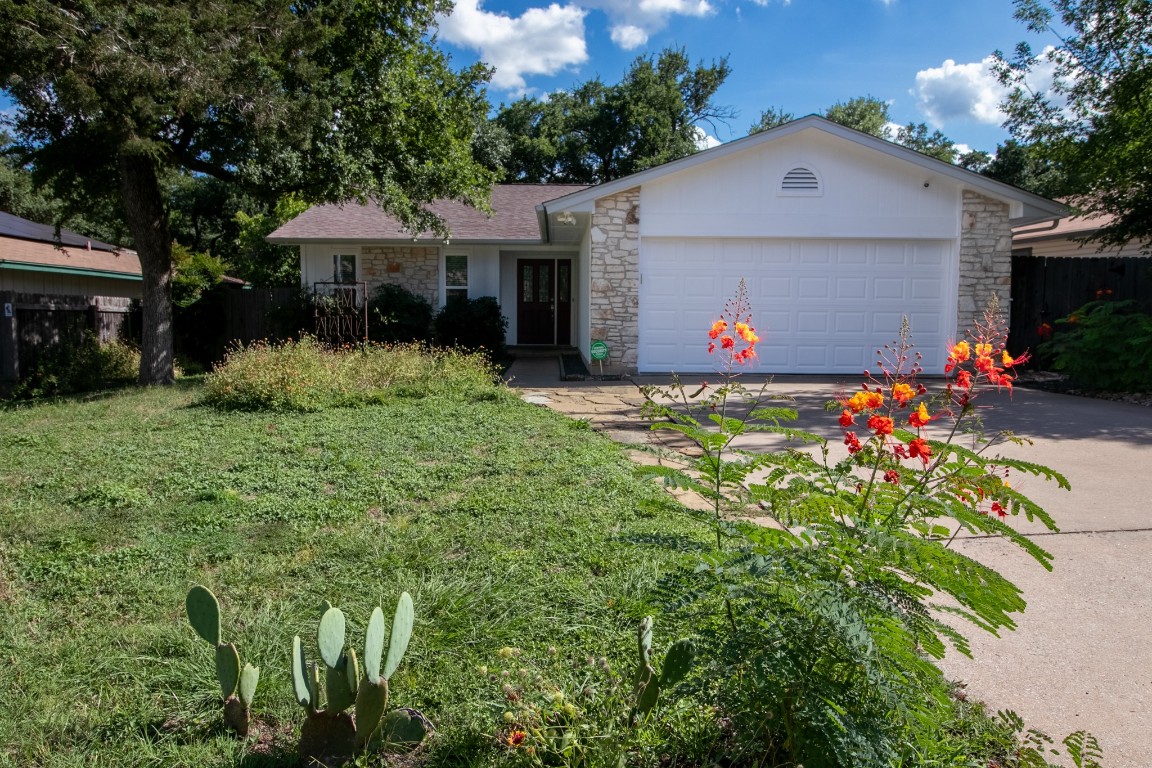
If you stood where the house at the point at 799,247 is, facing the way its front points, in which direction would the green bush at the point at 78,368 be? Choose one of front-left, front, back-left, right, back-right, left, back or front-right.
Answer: right

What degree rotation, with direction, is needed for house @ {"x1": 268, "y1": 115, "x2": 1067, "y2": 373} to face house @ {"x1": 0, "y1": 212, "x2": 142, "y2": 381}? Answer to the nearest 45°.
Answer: approximately 90° to its right

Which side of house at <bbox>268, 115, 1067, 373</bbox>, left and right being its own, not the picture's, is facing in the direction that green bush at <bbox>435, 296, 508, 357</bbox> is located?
right

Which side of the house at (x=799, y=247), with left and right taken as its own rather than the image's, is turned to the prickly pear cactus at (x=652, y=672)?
front

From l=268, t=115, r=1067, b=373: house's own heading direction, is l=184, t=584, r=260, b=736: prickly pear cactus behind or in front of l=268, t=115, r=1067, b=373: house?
in front

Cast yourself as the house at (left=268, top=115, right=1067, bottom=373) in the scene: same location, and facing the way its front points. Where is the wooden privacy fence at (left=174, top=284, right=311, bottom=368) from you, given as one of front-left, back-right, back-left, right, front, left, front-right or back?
right

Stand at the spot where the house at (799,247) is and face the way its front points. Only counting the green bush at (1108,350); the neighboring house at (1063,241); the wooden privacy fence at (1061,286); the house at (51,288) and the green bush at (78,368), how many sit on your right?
2

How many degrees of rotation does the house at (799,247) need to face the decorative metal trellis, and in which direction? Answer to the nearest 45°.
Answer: approximately 90° to its right

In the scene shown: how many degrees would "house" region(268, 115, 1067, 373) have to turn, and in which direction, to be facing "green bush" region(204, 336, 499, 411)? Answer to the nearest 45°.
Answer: approximately 45° to its right

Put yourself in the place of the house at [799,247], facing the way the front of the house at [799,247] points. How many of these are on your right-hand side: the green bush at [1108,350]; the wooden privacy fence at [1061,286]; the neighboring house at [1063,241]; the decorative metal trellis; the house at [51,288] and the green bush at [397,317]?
3

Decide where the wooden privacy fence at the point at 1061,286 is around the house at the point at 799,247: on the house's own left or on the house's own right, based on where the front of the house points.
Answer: on the house's own left

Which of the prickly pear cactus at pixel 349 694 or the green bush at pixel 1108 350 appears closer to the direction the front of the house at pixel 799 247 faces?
the prickly pear cactus

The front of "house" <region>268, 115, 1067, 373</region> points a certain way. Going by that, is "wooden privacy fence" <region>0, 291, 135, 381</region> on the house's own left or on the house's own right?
on the house's own right

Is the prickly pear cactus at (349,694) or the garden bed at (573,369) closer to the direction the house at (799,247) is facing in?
the prickly pear cactus
